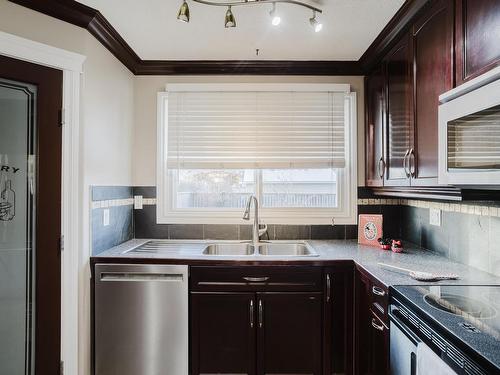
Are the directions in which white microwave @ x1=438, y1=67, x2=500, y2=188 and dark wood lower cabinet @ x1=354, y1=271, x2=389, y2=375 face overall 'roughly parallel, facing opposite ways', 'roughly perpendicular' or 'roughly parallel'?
roughly parallel

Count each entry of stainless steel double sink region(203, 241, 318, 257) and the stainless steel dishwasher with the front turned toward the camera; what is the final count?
2

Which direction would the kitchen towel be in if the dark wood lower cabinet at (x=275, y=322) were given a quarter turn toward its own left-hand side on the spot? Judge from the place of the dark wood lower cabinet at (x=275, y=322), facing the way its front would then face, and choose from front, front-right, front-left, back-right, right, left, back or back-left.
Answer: front-right

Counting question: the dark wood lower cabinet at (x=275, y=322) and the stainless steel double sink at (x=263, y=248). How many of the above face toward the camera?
2

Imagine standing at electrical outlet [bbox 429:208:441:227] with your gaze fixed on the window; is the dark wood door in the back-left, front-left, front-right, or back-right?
front-left

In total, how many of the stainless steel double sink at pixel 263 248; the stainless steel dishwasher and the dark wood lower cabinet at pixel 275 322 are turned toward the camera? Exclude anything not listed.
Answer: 3

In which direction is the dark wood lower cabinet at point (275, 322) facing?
toward the camera

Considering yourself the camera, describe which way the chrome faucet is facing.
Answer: facing the viewer and to the left of the viewer

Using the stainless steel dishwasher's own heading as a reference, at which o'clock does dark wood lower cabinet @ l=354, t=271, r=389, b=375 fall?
The dark wood lower cabinet is roughly at 10 o'clock from the stainless steel dishwasher.

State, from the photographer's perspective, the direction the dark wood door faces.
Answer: facing the viewer and to the right of the viewer

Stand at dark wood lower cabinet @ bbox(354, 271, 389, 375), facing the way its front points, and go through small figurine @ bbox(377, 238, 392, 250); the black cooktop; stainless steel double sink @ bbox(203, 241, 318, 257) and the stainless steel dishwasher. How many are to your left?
1

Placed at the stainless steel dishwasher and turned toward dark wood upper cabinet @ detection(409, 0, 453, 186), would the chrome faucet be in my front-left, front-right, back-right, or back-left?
front-left
